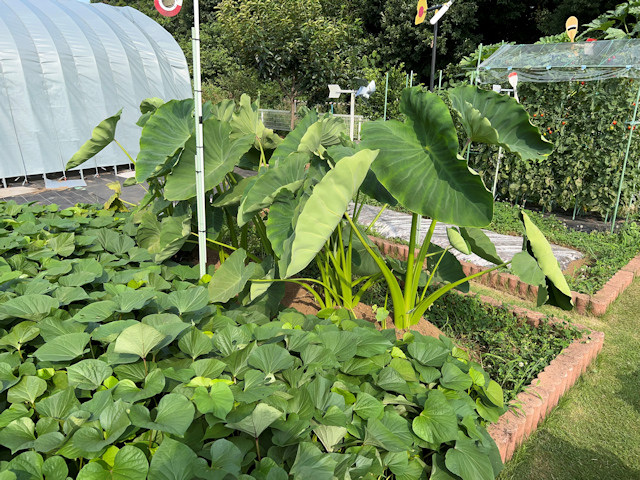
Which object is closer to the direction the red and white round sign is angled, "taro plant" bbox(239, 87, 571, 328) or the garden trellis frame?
the taro plant

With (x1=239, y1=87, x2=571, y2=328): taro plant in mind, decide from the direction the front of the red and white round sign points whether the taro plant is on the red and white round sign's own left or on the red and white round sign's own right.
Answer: on the red and white round sign's own left

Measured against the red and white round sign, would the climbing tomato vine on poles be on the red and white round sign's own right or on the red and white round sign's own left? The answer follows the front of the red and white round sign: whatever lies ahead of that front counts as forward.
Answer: on the red and white round sign's own left

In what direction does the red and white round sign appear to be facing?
toward the camera

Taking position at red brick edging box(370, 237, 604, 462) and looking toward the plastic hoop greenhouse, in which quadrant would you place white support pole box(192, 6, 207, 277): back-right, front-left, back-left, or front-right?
front-left

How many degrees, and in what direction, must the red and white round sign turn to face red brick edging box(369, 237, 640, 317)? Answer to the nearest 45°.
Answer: approximately 90° to its left
